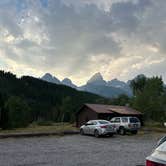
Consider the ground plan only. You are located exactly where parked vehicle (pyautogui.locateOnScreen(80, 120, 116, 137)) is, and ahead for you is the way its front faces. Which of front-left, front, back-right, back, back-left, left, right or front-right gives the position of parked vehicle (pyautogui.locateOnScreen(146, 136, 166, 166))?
back-left
